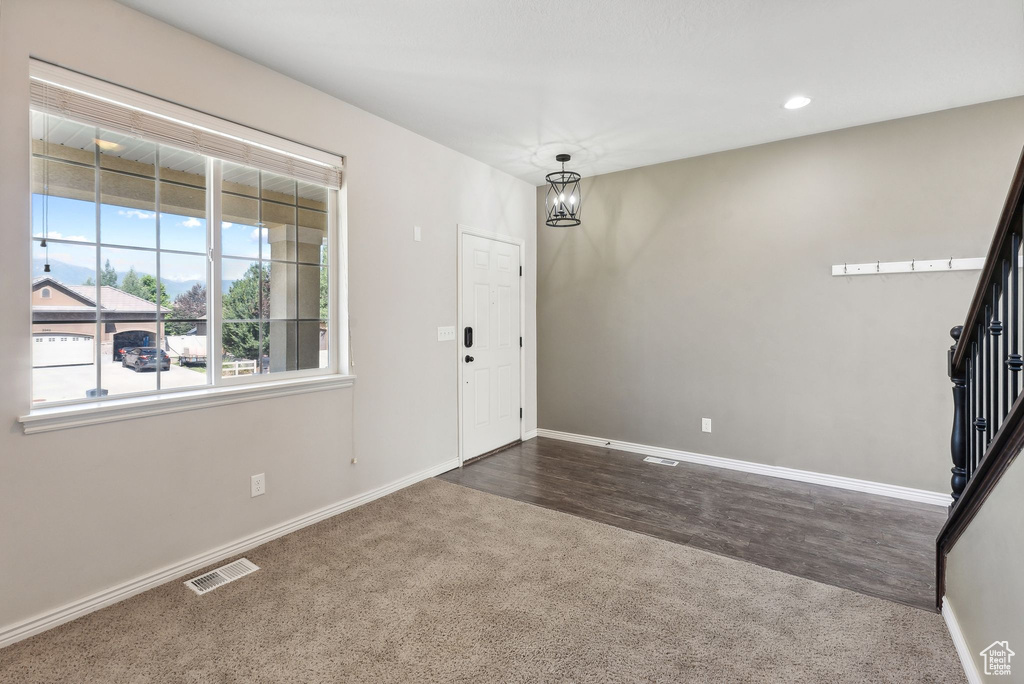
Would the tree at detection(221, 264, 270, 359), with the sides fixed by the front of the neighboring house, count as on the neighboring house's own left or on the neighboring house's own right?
on the neighboring house's own left

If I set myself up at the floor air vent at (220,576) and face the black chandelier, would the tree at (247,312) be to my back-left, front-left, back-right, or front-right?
front-left

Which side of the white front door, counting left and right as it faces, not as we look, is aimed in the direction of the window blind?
right

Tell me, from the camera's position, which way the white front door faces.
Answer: facing the viewer and to the right of the viewer

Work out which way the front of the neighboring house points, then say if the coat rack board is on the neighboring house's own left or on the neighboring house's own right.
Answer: on the neighboring house's own left

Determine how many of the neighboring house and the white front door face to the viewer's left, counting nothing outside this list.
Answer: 0
